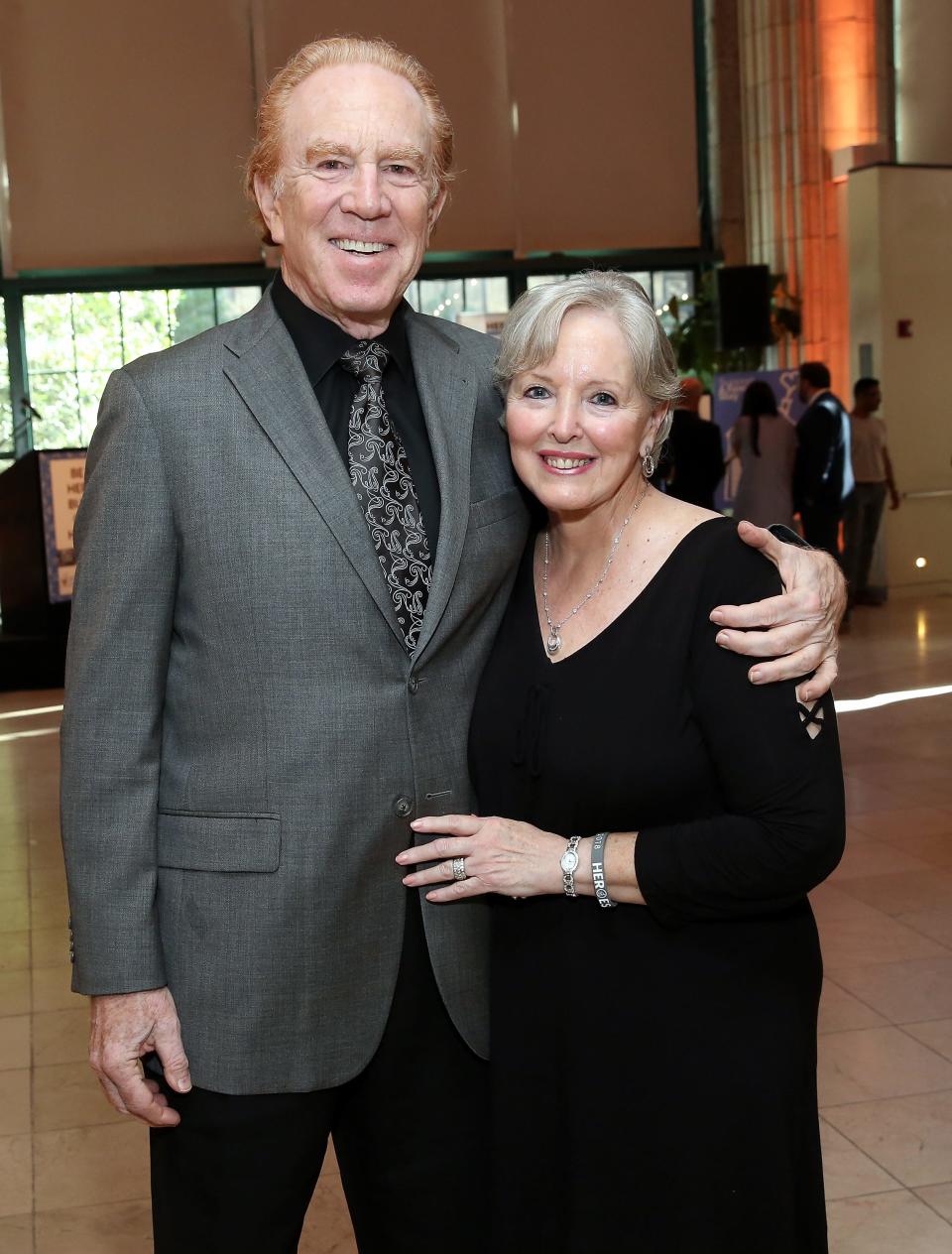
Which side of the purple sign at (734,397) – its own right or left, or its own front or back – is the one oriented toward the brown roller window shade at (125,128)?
right

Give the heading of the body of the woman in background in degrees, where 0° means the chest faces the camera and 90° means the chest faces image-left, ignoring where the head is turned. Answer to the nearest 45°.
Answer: approximately 180°

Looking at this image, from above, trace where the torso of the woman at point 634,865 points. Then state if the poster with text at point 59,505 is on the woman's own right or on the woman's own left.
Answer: on the woman's own right

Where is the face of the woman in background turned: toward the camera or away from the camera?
away from the camera

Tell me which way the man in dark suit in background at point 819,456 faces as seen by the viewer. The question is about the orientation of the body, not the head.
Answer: to the viewer's left

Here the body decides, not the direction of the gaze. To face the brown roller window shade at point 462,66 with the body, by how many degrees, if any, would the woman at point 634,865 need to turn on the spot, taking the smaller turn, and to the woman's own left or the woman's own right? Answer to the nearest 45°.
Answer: approximately 135° to the woman's own right

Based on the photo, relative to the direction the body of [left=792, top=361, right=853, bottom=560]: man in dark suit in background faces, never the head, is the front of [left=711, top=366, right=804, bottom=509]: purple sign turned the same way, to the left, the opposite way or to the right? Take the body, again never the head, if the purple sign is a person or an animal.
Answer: to the left

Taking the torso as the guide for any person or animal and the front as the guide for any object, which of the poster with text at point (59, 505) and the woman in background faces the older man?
the poster with text

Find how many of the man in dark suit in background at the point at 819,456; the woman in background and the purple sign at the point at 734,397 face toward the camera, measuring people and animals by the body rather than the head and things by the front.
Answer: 1

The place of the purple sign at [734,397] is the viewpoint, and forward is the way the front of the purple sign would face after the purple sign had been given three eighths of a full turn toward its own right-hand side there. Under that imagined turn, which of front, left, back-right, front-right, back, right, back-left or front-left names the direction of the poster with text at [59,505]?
left

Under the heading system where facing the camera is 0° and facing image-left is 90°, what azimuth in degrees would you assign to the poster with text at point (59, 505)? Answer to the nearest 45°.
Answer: approximately 0°

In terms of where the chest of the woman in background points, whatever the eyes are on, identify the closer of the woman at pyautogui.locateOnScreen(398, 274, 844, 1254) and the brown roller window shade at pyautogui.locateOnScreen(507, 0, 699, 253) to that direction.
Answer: the brown roller window shade
